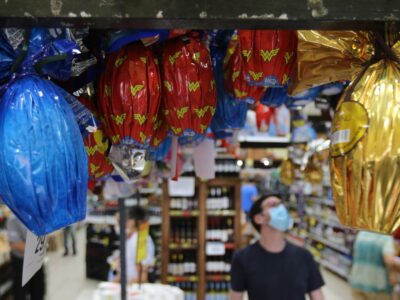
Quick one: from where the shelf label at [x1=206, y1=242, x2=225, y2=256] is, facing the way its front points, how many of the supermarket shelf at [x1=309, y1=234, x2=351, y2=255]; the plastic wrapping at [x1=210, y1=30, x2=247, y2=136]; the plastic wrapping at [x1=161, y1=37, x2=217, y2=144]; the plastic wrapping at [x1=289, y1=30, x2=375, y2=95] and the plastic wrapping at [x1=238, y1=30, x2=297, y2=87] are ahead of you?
4

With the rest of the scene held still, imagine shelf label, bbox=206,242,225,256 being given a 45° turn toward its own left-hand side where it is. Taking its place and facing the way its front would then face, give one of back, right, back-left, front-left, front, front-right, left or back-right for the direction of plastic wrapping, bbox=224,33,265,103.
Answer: front-right

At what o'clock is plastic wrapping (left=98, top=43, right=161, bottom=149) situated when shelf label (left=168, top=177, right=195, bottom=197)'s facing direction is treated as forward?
The plastic wrapping is roughly at 12 o'clock from the shelf label.

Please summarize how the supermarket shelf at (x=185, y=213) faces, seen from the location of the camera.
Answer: facing the viewer

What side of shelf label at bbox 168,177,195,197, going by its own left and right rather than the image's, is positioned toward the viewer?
front

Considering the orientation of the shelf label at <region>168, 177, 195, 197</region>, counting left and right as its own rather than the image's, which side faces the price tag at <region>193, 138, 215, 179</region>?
front

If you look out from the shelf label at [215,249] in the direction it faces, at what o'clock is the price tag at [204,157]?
The price tag is roughly at 12 o'clock from the shelf label.

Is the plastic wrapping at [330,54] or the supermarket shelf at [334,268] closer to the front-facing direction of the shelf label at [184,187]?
the plastic wrapping

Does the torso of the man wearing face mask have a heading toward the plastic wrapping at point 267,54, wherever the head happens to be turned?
yes
